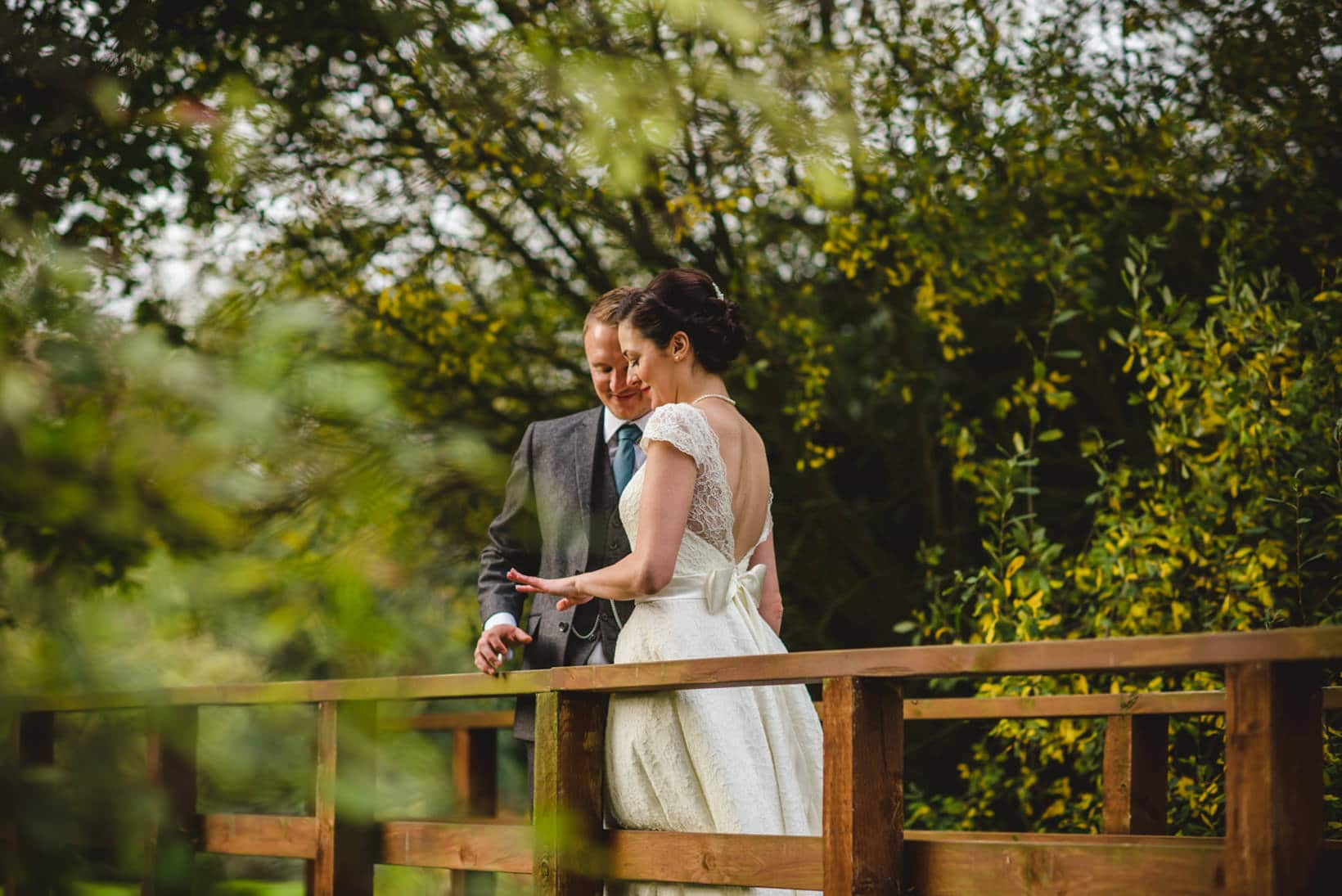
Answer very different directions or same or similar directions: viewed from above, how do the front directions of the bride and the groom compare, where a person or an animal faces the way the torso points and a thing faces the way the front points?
very different directions

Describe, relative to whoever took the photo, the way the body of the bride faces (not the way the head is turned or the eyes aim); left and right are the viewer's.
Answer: facing away from the viewer and to the left of the viewer

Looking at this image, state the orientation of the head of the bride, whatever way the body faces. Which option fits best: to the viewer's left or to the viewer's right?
to the viewer's left
